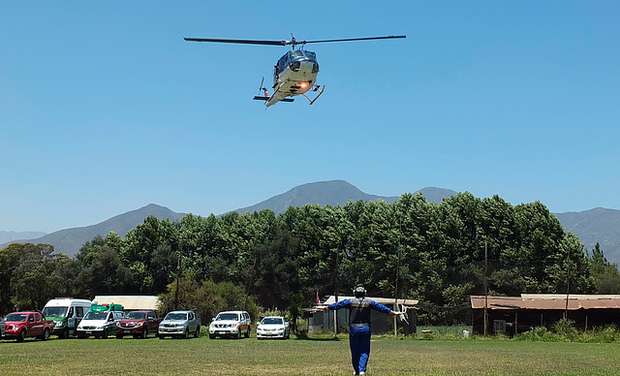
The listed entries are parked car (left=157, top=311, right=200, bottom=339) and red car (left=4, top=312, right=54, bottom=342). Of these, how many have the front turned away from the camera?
0

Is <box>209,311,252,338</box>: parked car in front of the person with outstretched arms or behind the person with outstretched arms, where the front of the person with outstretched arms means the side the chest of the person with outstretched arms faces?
in front

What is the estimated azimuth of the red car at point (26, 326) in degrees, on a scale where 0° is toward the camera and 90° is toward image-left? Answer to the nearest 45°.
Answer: approximately 45°

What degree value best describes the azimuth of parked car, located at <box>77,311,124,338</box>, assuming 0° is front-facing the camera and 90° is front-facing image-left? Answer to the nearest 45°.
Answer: approximately 45°

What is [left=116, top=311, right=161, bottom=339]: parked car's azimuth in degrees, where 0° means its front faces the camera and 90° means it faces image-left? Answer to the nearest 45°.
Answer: approximately 45°

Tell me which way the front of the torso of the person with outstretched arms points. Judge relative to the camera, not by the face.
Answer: away from the camera

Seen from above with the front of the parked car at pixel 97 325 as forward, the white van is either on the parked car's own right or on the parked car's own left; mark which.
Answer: on the parked car's own right

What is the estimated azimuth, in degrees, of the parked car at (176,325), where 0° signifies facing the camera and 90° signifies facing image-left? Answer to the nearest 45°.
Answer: approximately 45°

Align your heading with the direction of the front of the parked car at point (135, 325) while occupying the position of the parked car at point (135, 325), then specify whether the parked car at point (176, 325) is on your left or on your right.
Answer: on your left

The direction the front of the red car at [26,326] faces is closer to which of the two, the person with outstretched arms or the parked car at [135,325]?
the person with outstretched arms

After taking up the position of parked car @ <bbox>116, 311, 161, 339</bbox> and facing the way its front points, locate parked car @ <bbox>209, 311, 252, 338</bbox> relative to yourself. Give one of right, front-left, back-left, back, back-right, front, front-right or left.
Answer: back-left

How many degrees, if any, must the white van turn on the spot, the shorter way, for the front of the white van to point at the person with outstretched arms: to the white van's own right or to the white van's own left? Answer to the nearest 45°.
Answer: approximately 45° to the white van's own left

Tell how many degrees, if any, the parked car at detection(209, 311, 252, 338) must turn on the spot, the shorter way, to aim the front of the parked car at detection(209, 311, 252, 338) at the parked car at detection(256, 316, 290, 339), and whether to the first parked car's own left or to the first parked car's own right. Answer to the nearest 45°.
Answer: approximately 135° to the first parked car's own left

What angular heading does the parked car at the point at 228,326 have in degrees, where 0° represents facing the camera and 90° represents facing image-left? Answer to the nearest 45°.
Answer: approximately 45°

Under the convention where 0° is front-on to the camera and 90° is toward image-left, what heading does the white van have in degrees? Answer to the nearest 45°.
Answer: approximately 45°
